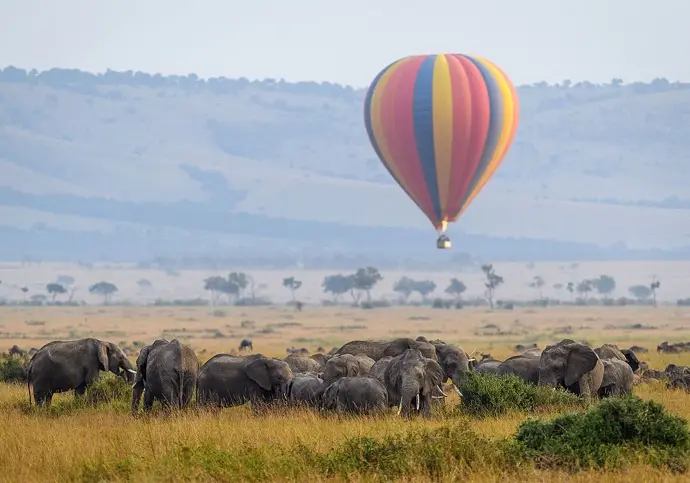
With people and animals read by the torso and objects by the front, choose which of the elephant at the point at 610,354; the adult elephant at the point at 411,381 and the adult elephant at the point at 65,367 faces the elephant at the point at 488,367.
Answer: the adult elephant at the point at 65,367

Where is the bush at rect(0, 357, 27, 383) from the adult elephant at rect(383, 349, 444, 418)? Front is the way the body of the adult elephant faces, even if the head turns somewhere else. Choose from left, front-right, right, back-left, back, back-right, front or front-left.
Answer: back-right

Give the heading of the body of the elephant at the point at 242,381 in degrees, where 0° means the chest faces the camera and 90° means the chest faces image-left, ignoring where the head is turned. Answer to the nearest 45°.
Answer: approximately 270°

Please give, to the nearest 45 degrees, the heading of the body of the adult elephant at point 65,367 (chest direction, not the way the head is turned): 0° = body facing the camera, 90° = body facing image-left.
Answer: approximately 270°

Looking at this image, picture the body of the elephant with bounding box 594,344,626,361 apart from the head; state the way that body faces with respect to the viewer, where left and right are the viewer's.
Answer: facing to the right of the viewer
